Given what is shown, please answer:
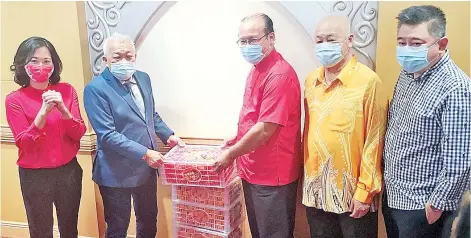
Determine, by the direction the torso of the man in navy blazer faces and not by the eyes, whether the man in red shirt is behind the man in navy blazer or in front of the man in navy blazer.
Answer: in front

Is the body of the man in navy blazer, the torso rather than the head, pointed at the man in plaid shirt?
yes

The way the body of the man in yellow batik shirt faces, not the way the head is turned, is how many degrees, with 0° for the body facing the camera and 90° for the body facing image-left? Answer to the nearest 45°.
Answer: approximately 45°

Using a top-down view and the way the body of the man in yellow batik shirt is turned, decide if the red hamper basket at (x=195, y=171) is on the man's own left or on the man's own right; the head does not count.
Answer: on the man's own right

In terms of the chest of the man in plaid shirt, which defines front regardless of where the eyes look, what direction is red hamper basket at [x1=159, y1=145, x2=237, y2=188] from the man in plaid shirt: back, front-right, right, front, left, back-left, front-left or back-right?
front-right

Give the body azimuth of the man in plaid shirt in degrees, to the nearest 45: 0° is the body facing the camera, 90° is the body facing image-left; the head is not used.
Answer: approximately 45°

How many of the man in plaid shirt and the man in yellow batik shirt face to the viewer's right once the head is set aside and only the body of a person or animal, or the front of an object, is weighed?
0

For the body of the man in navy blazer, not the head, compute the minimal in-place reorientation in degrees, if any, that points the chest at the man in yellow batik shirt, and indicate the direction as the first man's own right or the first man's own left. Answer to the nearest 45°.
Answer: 0° — they already face them

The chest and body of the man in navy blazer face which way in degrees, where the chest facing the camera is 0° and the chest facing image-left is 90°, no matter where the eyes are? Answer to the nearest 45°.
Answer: approximately 315°

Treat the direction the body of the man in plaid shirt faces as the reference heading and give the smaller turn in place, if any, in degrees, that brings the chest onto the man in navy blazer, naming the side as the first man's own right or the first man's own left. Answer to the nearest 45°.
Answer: approximately 45° to the first man's own right
